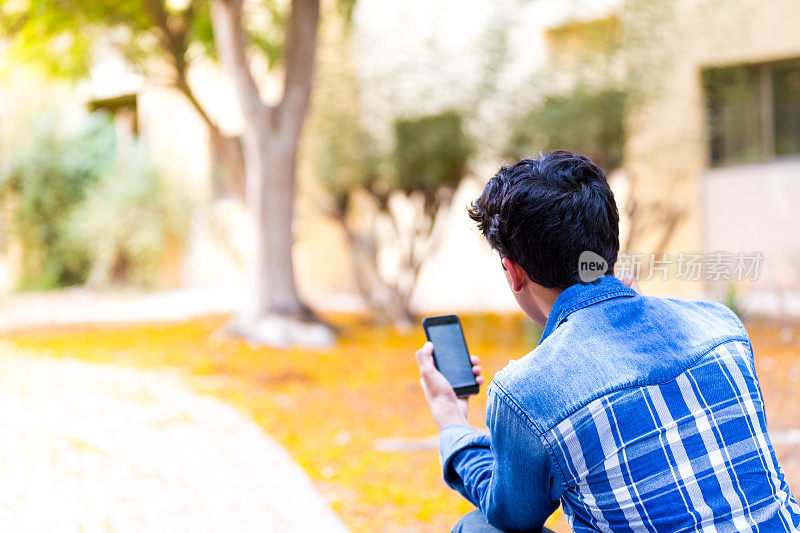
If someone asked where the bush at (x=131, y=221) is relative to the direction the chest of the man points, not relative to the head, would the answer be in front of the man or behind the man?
in front

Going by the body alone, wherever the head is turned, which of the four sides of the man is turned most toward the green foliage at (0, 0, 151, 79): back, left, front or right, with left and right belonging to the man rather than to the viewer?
front

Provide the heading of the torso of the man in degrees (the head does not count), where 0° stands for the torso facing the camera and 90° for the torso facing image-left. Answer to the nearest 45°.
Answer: approximately 135°

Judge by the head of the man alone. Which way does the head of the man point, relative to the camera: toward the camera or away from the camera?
away from the camera

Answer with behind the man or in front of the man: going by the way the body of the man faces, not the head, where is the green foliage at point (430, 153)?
in front
